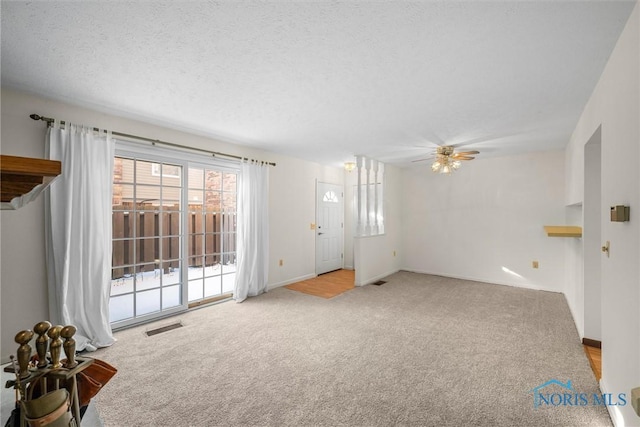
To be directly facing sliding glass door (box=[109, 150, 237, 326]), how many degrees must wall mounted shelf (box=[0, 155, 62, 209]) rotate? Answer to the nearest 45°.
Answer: approximately 90° to its left

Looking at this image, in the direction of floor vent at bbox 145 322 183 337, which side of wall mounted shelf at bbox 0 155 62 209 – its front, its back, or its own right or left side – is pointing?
left

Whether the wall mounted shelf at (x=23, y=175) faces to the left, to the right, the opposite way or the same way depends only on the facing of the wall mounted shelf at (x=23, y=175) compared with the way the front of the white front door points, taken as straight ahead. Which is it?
to the left

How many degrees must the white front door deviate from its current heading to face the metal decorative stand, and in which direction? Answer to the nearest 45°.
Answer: approximately 45° to its right

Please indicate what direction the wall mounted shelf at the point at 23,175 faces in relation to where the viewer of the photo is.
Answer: facing to the right of the viewer

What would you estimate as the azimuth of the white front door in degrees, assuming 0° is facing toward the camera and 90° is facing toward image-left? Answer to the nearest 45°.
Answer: approximately 315°

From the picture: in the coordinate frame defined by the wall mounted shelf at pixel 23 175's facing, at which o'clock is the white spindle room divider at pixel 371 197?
The white spindle room divider is roughly at 11 o'clock from the wall mounted shelf.

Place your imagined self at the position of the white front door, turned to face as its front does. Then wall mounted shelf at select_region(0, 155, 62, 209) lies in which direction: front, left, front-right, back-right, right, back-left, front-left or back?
front-right

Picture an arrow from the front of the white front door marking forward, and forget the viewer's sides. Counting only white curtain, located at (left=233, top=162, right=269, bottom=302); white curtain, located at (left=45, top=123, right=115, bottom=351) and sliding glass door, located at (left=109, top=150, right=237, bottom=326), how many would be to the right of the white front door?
3

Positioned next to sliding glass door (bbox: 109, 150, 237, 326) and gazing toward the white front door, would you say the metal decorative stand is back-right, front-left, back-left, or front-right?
back-right

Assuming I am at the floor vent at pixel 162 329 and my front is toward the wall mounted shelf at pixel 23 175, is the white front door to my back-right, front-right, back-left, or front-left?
back-left

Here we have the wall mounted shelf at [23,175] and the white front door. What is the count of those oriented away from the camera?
0
